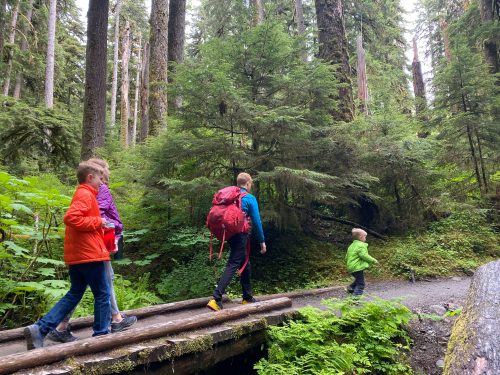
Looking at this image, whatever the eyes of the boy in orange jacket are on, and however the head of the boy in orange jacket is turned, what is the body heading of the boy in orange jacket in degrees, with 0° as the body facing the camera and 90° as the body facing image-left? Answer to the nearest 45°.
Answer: approximately 270°

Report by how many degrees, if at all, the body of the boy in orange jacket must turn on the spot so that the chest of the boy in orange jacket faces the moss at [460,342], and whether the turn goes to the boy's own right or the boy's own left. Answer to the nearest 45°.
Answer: approximately 45° to the boy's own right

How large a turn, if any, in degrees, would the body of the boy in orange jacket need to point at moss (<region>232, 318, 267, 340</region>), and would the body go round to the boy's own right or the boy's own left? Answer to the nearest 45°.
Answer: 0° — they already face it

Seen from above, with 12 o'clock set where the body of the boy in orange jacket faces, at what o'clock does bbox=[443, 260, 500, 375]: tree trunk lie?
The tree trunk is roughly at 1 o'clock from the boy in orange jacket.

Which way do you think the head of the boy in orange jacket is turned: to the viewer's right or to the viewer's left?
to the viewer's right

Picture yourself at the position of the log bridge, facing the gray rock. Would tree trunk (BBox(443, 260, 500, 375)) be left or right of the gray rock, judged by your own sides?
right
